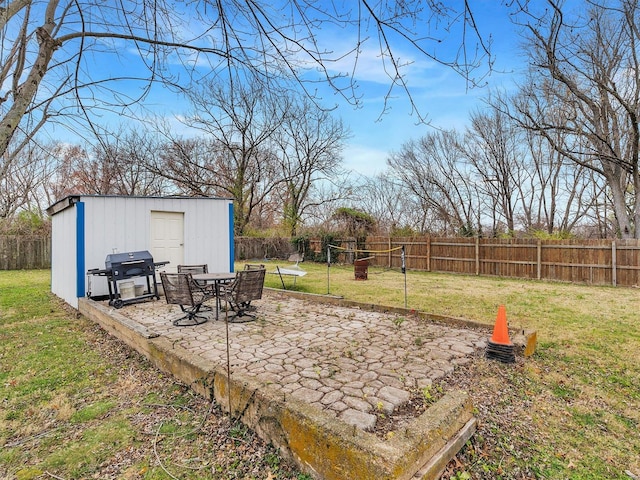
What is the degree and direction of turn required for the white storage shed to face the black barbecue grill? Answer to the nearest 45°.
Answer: approximately 45° to its right

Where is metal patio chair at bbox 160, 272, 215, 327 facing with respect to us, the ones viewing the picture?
facing away from the viewer and to the right of the viewer

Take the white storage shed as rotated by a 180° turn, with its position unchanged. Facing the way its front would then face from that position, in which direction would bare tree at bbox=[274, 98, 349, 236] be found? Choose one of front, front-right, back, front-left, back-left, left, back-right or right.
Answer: right

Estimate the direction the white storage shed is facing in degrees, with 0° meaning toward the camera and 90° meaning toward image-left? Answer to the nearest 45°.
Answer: approximately 315°

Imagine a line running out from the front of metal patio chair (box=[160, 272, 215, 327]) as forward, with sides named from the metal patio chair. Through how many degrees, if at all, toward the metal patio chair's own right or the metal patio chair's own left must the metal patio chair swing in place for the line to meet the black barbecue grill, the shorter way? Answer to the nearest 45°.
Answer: approximately 90° to the metal patio chair's own left

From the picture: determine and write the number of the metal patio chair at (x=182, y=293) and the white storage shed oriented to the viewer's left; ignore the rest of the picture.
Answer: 0

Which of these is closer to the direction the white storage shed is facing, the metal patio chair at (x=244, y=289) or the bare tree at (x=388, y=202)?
the metal patio chair

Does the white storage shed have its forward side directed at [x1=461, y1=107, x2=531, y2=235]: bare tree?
no

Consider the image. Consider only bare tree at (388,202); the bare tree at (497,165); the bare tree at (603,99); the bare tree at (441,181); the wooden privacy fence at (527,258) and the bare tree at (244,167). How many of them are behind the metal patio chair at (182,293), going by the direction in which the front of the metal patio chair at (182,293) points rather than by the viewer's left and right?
0

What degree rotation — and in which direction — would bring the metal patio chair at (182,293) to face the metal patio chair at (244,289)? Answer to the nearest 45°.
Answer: approximately 45° to its right

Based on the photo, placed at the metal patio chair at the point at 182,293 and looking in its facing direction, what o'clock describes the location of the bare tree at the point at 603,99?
The bare tree is roughly at 1 o'clock from the metal patio chair.

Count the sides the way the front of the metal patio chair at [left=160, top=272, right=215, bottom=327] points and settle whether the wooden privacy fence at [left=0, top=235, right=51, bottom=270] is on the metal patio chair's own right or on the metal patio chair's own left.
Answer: on the metal patio chair's own left

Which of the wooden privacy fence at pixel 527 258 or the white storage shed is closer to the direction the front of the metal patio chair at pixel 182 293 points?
the wooden privacy fence

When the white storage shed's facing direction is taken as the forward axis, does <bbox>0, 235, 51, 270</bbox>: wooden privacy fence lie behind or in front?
behind
